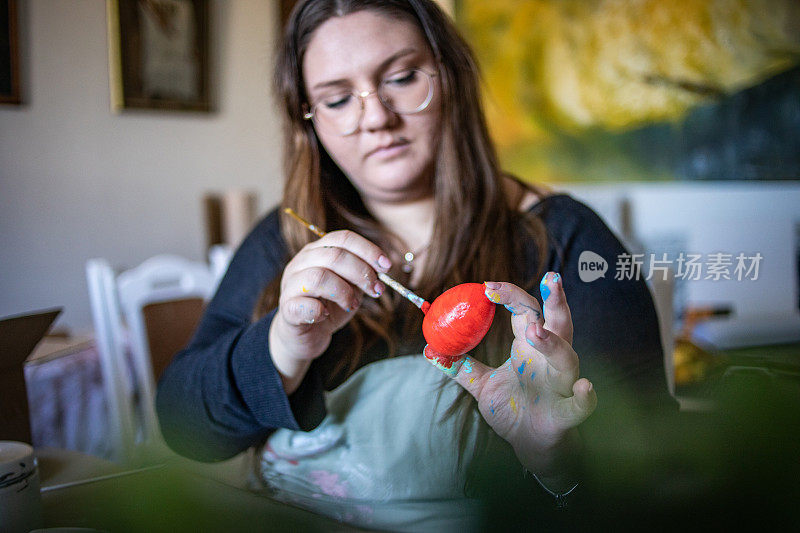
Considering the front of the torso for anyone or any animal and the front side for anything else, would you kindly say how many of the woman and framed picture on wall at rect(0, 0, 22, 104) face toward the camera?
2

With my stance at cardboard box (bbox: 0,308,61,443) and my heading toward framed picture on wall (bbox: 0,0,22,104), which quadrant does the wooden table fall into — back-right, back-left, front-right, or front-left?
back-right

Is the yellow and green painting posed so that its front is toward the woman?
yes
